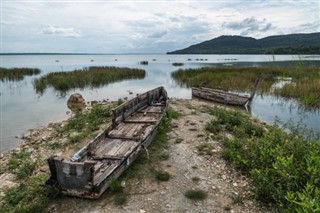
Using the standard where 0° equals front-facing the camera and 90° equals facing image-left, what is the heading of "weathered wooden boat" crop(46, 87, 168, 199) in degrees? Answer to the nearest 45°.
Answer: approximately 225°

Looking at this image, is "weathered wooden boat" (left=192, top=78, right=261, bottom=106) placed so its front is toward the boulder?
no

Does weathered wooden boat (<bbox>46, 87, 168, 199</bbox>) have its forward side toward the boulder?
no

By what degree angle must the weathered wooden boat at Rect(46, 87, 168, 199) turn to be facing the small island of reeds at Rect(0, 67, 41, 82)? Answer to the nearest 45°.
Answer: approximately 45° to its left

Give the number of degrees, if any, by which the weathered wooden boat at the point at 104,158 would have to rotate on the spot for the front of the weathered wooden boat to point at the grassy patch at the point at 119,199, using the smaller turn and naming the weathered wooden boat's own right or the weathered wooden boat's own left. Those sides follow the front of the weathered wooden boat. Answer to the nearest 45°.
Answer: approximately 135° to the weathered wooden boat's own right
